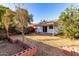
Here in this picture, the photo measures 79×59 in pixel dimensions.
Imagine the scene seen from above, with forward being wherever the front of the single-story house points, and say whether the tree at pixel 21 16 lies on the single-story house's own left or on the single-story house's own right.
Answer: on the single-story house's own right

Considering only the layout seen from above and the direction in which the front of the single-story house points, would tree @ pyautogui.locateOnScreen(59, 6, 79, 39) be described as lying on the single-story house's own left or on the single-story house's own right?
on the single-story house's own left

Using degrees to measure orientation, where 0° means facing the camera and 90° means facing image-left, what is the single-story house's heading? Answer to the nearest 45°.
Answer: approximately 0°
